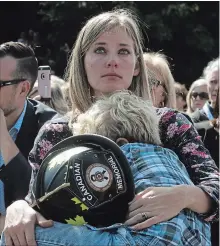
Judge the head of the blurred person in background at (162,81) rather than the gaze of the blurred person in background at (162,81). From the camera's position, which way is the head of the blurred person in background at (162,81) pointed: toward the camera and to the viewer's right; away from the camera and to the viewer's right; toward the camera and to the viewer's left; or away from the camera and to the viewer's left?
toward the camera and to the viewer's left

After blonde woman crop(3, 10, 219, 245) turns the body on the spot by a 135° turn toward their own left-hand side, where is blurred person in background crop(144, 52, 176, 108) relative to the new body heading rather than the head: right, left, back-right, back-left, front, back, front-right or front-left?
front-left

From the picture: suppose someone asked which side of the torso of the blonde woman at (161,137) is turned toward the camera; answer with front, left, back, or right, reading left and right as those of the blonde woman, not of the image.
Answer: front

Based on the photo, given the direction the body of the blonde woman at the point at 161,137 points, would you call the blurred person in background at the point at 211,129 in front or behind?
behind

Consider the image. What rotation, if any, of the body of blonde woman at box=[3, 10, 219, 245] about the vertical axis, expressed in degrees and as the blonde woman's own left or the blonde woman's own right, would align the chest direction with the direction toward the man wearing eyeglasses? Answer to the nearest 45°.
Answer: approximately 135° to the blonde woman's own right

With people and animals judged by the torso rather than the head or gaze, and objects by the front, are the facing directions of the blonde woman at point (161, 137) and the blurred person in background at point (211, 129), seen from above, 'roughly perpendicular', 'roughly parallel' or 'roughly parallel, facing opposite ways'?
roughly parallel

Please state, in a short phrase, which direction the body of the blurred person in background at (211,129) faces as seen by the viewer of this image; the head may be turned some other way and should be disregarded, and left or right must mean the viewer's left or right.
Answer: facing the viewer
